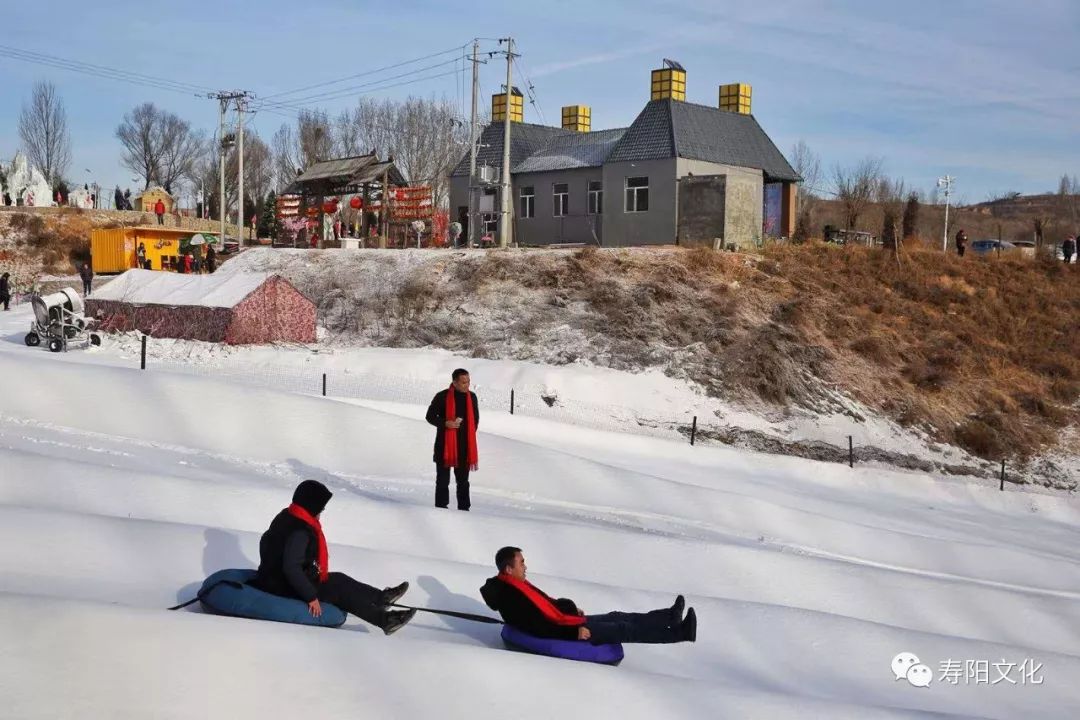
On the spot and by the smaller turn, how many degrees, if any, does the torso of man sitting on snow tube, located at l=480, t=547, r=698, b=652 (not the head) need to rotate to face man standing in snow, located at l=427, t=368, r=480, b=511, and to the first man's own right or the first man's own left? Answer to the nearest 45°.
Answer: approximately 90° to the first man's own left

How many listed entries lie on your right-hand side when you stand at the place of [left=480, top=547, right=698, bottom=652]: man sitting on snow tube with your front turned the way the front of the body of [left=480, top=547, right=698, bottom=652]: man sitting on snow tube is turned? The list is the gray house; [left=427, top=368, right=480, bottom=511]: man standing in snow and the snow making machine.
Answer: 0

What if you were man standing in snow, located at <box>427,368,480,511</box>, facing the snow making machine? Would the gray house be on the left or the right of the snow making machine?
right

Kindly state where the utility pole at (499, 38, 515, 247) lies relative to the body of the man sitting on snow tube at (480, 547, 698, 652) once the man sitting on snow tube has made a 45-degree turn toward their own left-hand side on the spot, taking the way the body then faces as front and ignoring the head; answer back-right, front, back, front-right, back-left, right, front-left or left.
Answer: front-left

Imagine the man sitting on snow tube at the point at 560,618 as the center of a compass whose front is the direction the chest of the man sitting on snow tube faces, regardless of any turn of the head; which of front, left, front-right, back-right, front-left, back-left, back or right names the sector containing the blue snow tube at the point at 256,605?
back

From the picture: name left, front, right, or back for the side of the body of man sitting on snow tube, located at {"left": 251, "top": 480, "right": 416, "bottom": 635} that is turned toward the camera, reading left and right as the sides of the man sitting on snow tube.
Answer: right

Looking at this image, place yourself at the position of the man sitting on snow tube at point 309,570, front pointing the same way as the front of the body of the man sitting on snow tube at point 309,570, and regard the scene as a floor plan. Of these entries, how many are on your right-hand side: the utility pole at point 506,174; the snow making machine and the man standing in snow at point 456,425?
0

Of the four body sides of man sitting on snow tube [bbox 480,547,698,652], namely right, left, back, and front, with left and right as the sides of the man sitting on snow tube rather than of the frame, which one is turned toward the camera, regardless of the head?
right

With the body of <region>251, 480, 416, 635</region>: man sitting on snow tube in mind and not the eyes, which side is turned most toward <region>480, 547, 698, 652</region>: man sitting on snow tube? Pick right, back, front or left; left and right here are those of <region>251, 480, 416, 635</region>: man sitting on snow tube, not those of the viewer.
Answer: front

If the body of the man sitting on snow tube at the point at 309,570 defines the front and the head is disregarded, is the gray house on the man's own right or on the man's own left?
on the man's own left

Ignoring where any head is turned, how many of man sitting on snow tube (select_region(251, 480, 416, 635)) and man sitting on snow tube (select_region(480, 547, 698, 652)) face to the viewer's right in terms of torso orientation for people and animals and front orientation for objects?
2

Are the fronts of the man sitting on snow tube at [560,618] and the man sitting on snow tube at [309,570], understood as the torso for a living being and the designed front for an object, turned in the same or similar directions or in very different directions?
same or similar directions

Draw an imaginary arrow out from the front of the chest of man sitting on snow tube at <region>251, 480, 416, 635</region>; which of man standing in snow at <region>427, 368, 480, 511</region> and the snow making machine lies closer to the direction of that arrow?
the man standing in snow
